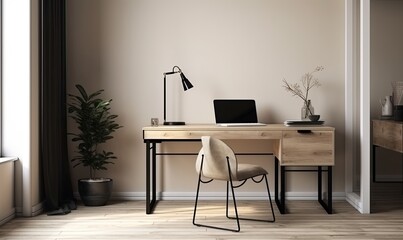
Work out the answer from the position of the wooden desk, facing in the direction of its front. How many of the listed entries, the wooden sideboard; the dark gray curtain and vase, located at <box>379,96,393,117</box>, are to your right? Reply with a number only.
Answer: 1

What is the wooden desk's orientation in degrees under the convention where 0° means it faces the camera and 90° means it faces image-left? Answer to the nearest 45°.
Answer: approximately 0°

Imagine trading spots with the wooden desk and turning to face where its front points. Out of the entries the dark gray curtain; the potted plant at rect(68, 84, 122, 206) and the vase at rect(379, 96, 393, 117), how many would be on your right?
2

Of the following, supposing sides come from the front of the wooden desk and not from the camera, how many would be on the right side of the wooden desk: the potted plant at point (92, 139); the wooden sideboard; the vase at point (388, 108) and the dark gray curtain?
2

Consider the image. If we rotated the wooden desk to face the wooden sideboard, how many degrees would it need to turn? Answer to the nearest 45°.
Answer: approximately 90° to its left

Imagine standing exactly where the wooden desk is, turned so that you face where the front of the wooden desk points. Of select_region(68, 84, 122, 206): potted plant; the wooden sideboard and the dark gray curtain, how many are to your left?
1

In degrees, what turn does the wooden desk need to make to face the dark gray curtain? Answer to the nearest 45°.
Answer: approximately 90° to its right

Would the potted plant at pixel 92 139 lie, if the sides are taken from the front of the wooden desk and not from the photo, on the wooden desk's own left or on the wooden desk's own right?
on the wooden desk's own right
